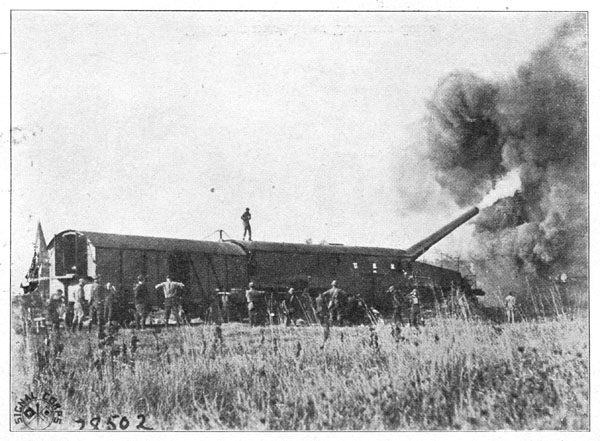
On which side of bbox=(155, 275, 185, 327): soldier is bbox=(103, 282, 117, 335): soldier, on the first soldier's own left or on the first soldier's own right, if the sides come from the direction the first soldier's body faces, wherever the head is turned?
on the first soldier's own left

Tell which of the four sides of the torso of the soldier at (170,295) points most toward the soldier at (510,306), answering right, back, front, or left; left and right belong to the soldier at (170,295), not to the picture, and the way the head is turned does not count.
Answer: right

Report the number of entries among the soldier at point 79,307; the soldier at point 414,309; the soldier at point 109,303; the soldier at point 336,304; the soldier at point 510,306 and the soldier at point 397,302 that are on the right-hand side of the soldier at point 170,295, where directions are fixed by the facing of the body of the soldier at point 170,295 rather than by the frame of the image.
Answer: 4

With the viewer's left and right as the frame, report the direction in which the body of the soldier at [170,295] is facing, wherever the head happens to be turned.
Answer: facing away from the viewer

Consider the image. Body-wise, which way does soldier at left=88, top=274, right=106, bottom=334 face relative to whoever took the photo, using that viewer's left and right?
facing away from the viewer and to the right of the viewer

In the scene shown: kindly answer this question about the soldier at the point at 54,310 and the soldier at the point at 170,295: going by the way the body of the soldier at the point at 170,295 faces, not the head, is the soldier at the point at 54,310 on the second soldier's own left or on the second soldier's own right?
on the second soldier's own left

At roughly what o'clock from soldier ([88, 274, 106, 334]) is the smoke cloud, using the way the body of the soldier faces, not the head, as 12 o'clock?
The smoke cloud is roughly at 2 o'clock from the soldier.

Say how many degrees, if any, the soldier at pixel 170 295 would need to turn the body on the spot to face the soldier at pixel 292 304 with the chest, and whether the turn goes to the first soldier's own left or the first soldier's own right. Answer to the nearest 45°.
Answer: approximately 45° to the first soldier's own right
